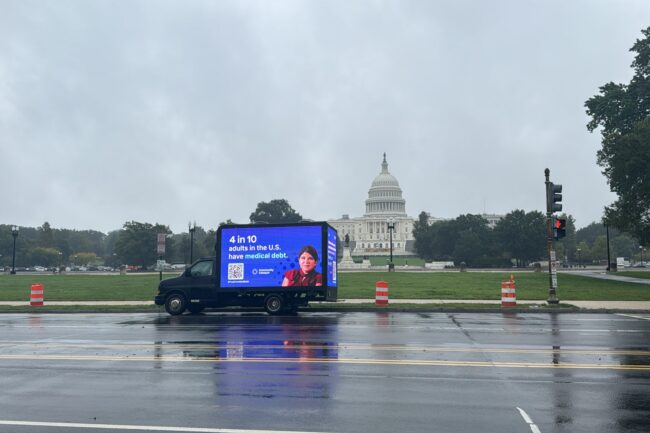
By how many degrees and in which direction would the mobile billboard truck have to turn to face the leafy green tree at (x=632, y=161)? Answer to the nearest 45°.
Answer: approximately 135° to its right

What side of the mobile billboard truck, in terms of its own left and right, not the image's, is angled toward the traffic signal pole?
back

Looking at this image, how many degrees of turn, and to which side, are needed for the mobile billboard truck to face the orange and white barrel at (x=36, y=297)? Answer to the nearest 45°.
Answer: approximately 45° to its right

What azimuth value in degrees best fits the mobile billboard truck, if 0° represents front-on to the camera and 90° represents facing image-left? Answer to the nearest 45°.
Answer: approximately 90°

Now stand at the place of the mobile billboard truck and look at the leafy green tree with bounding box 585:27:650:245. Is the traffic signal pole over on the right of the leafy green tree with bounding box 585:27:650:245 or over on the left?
right

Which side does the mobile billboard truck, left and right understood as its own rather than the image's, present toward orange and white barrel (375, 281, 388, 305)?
back

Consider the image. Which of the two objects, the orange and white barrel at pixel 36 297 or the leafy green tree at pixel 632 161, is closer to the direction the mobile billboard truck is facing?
the orange and white barrel

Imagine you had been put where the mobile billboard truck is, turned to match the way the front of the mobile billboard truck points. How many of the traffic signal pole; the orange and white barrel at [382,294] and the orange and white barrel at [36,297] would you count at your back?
2
